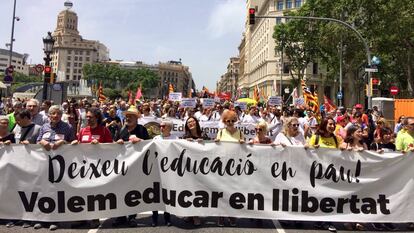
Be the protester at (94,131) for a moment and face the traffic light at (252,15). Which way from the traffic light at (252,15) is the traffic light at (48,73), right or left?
left

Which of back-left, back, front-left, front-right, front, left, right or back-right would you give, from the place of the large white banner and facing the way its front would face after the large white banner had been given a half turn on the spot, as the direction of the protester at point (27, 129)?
left

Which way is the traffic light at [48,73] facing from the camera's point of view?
toward the camera

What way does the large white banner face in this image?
toward the camera

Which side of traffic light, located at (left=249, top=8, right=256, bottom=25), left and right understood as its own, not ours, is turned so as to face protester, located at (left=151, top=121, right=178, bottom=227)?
front

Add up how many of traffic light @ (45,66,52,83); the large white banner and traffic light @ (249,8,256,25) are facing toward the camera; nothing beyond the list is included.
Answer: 3

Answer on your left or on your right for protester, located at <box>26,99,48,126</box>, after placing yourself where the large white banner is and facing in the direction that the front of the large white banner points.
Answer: on your right

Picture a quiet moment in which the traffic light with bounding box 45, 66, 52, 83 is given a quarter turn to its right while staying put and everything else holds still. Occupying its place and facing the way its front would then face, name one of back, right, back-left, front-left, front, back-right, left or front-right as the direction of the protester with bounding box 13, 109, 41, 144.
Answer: left

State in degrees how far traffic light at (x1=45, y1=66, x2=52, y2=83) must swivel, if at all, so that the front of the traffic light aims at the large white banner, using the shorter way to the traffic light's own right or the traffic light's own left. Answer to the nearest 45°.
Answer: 0° — it already faces it

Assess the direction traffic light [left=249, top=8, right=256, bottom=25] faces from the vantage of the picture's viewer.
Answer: facing the viewer

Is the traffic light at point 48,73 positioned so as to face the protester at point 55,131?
yes

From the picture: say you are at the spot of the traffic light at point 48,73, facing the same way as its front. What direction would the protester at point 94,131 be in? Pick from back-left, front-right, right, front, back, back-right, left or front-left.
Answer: front

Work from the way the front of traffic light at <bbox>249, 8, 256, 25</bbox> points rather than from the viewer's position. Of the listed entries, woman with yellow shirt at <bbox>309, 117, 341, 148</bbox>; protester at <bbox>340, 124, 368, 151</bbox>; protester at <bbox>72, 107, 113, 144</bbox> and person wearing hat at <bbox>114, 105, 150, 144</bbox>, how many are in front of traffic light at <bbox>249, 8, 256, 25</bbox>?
4

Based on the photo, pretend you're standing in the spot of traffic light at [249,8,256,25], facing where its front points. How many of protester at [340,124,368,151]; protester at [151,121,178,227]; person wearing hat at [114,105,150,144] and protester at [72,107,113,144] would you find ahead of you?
4

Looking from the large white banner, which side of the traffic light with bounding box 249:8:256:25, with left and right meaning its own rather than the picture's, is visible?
front

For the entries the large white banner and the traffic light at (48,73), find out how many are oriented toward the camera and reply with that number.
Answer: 2
